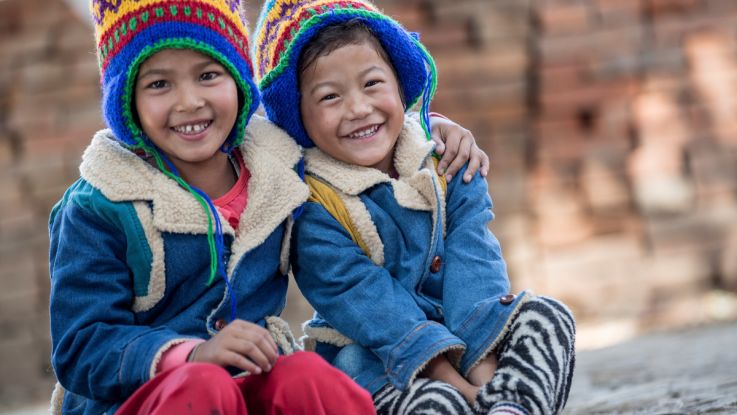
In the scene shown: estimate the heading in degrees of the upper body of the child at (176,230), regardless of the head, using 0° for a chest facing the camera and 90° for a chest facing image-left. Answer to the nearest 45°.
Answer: approximately 315°

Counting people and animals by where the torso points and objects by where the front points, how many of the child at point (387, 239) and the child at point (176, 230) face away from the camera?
0

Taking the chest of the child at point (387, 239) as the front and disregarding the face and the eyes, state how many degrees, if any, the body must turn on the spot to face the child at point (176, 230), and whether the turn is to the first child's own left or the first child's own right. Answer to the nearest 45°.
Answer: approximately 90° to the first child's own right

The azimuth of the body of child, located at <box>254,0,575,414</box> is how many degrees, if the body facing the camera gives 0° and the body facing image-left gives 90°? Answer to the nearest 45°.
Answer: approximately 315°
